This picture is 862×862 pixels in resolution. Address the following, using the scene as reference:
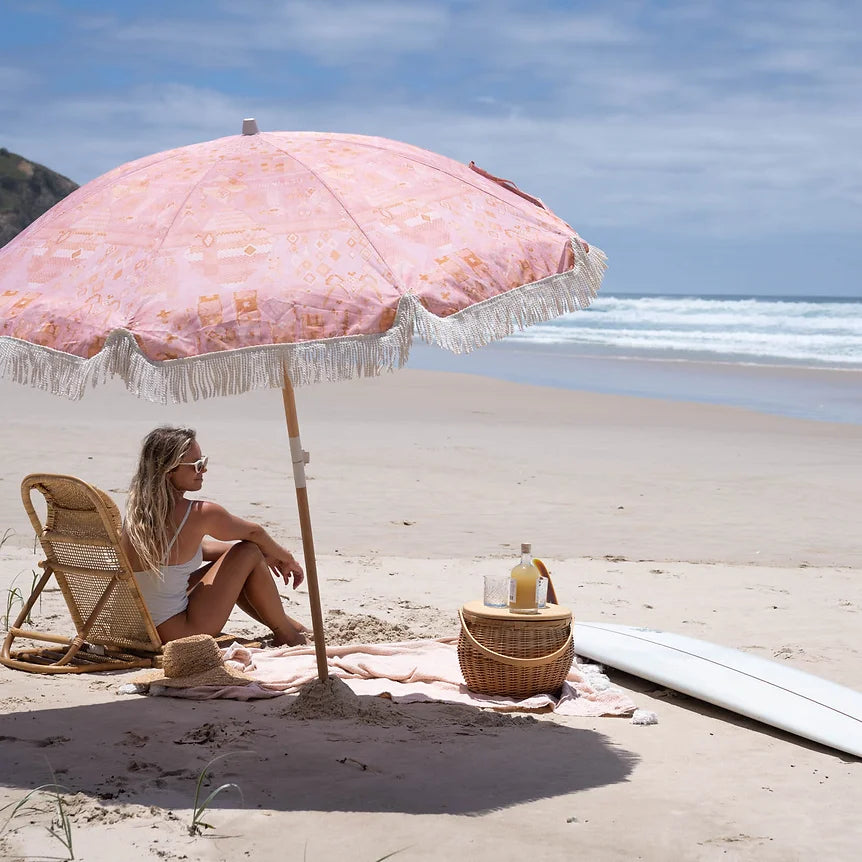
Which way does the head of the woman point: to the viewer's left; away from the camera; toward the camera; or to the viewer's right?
to the viewer's right

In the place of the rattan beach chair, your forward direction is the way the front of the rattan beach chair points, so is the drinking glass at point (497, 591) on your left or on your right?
on your right

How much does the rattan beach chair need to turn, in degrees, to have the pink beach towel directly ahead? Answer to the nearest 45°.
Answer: approximately 45° to its right

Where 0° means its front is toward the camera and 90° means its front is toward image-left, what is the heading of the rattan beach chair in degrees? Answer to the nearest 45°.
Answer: approximately 225°
